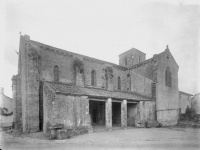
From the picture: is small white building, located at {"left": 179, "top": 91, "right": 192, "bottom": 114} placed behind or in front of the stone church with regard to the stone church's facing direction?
behind

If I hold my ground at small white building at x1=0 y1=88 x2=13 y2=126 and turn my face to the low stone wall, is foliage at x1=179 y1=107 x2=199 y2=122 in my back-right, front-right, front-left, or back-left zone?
front-left

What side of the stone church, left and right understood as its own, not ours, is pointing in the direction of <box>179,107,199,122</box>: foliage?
left
